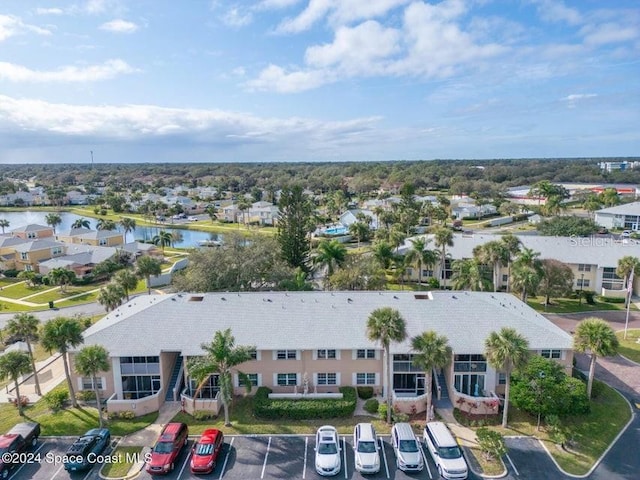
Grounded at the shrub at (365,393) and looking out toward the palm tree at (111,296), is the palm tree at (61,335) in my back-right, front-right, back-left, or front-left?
front-left

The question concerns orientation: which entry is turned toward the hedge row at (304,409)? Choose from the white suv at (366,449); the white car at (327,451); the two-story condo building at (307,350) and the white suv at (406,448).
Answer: the two-story condo building

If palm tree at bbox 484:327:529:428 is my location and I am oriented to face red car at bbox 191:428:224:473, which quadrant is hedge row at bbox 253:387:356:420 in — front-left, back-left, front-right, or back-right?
front-right

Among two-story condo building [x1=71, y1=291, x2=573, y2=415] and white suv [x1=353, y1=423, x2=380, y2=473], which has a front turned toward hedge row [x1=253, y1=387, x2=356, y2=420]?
the two-story condo building

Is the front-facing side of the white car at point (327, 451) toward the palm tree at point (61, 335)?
no

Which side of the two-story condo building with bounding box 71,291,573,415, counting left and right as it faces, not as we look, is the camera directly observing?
front

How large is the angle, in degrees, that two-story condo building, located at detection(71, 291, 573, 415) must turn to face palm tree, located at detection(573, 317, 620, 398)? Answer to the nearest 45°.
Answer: approximately 90° to its left

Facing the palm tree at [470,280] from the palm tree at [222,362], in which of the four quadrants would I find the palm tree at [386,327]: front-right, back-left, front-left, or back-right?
front-right

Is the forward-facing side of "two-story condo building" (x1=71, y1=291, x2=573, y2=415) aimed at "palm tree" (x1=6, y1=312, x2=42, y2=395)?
no

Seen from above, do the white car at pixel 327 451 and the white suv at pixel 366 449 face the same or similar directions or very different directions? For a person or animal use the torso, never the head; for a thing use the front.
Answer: same or similar directions

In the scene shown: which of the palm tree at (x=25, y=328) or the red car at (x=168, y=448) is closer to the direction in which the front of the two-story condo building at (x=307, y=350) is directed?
the red car

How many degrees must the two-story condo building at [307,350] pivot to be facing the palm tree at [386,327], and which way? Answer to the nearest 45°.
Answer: approximately 45° to its left
